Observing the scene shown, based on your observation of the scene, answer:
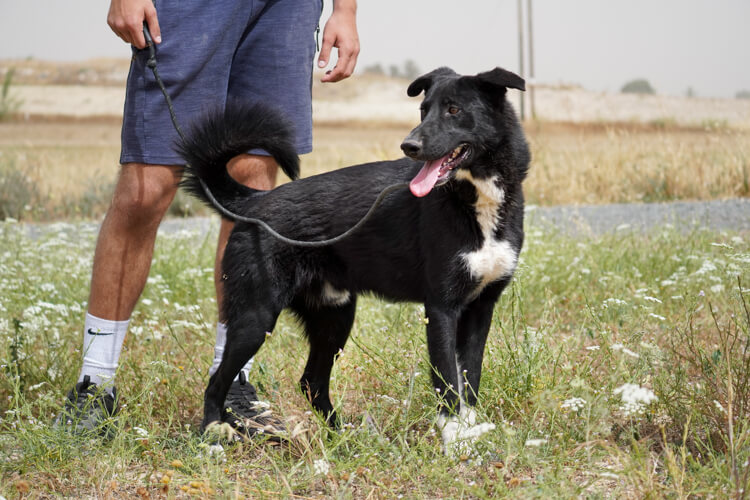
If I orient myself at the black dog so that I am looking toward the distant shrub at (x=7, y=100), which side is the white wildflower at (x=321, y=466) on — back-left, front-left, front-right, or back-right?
back-left

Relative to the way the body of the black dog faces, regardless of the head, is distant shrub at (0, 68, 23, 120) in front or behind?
behind

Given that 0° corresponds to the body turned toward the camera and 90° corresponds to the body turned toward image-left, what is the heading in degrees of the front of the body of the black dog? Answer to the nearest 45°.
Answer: approximately 315°

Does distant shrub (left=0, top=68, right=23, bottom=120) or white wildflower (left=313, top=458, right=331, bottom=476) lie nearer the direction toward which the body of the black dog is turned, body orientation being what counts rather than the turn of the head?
the white wildflower

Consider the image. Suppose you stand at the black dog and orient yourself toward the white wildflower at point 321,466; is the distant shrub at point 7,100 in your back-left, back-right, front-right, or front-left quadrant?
back-right

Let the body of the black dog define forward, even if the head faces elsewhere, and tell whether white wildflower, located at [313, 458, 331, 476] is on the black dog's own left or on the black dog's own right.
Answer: on the black dog's own right
